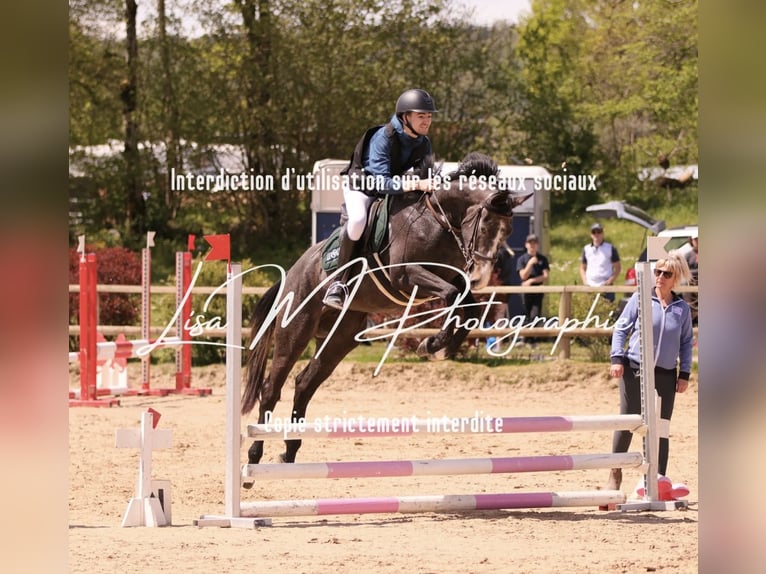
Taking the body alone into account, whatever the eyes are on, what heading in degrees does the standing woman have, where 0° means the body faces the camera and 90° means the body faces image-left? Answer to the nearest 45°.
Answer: approximately 45°

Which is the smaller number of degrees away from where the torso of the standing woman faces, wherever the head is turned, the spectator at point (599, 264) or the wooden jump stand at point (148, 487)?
the wooden jump stand

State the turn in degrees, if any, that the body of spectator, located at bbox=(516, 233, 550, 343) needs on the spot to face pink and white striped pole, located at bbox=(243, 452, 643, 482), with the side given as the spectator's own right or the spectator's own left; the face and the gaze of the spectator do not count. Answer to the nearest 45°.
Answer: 0° — they already face it

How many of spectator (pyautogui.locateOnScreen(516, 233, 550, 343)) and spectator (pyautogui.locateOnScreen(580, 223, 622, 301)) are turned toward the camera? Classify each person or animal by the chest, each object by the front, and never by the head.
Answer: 2

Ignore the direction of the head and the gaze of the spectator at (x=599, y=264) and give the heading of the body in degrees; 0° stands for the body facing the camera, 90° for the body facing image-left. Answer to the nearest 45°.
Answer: approximately 0°

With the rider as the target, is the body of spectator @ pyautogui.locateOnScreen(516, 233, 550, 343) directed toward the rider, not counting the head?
yes

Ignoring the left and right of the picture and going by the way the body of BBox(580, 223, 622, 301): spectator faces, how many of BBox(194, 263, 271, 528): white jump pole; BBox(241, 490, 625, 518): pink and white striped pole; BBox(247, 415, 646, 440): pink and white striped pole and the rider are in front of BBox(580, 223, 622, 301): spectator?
4
